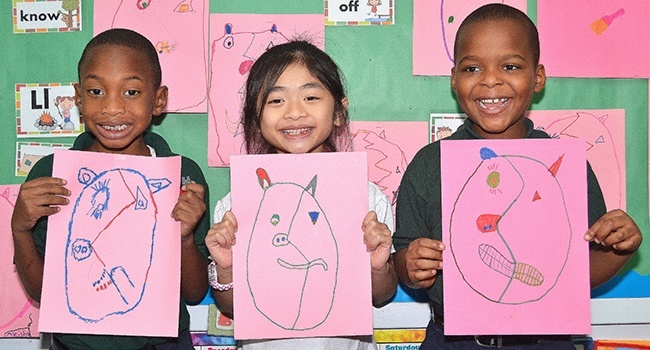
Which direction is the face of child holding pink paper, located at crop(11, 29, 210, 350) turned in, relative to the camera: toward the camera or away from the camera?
toward the camera

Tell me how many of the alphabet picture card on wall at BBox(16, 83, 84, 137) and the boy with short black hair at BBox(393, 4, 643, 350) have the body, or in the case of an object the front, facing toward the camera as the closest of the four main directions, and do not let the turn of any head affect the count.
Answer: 2

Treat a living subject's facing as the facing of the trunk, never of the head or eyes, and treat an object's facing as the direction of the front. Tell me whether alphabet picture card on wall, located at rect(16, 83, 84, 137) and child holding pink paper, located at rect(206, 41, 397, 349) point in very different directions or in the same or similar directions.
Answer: same or similar directions

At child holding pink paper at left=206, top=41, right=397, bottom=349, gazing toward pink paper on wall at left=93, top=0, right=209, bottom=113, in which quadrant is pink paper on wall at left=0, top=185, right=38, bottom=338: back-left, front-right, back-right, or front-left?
front-left

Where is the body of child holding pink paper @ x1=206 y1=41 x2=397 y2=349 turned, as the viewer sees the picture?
toward the camera

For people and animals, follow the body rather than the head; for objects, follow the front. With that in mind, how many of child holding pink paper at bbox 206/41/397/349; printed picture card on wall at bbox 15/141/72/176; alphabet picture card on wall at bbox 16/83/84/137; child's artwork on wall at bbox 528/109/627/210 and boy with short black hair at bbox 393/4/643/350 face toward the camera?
5

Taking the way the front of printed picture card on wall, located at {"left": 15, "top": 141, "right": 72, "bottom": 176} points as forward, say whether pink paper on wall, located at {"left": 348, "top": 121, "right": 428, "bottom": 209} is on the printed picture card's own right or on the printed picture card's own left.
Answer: on the printed picture card's own left

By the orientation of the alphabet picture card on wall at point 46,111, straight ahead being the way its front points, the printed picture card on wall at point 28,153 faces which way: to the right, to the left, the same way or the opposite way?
the same way

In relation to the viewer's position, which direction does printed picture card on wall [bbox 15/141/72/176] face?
facing the viewer

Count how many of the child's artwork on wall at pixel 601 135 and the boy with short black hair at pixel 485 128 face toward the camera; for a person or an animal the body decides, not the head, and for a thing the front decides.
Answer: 2

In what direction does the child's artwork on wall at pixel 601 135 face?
toward the camera

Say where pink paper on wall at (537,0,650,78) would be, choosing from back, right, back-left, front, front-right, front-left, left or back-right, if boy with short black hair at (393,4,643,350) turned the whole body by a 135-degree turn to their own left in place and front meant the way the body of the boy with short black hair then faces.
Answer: front

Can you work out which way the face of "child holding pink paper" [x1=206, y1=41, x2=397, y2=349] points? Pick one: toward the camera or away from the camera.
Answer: toward the camera

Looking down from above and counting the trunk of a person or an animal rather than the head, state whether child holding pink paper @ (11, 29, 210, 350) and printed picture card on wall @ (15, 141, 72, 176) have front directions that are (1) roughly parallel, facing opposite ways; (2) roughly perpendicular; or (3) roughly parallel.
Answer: roughly parallel
